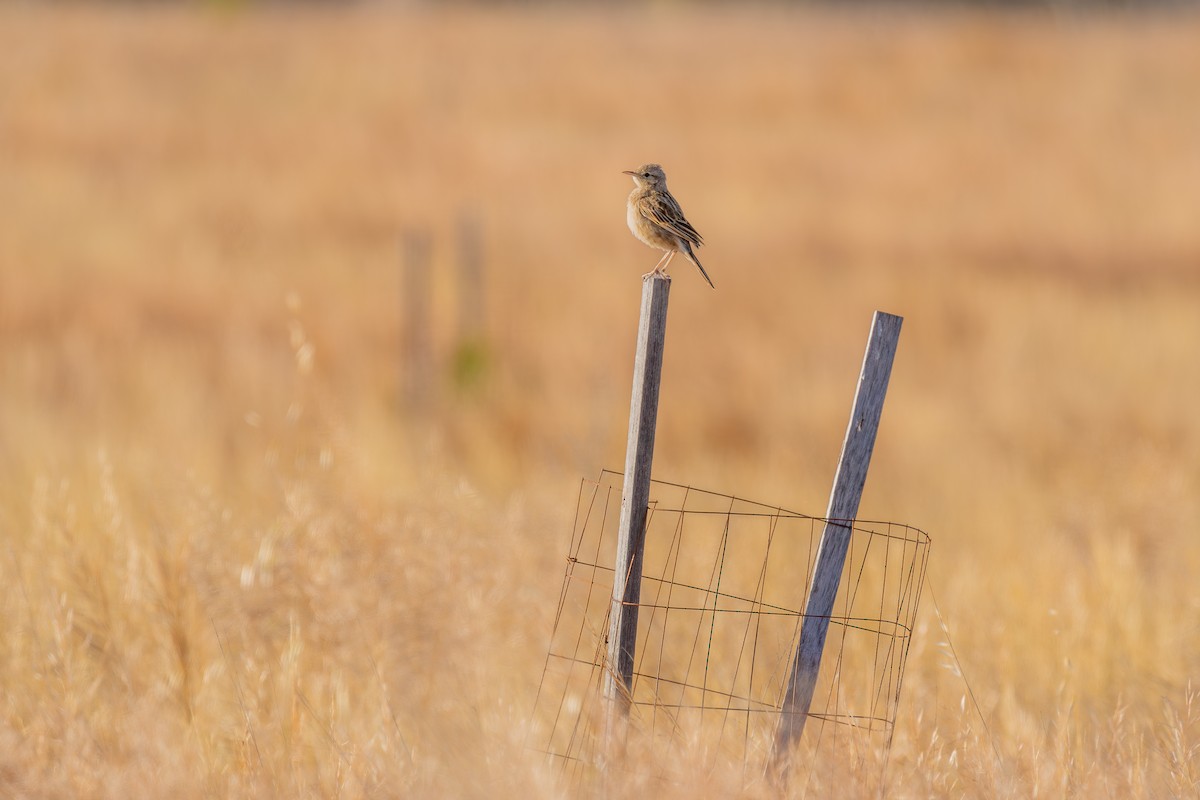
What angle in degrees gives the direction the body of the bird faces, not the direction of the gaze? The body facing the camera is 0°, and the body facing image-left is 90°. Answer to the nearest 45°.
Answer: approximately 90°

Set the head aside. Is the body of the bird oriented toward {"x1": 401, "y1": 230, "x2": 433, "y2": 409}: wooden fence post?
no

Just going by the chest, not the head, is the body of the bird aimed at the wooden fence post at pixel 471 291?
no

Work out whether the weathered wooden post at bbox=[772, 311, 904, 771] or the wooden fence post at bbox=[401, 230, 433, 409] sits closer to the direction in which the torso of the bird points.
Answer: the wooden fence post
